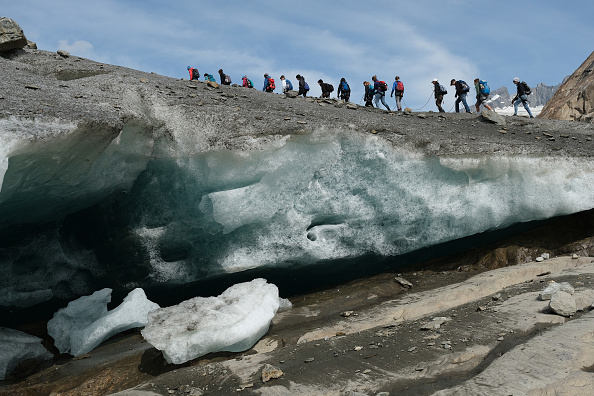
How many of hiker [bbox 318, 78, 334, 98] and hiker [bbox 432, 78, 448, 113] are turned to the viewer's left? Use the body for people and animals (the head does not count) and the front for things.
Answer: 2

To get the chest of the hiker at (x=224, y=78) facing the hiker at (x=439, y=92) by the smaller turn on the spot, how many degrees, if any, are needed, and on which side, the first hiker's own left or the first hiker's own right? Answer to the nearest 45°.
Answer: approximately 180°

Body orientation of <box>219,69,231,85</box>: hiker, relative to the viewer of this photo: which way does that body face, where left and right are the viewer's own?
facing away from the viewer and to the left of the viewer

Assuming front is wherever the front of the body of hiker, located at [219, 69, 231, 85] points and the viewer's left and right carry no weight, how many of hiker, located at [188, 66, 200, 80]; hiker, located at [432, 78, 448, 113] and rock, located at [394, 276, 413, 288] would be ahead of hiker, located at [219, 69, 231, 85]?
1

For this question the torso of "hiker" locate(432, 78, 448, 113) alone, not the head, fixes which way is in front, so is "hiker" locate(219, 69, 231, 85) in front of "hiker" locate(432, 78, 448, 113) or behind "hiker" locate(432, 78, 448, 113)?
in front

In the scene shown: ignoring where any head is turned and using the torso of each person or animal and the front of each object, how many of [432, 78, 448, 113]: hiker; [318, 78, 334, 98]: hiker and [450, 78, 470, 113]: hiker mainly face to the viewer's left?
3

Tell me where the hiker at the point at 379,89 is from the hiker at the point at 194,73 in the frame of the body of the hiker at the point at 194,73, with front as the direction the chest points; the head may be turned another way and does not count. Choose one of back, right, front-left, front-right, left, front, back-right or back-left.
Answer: back

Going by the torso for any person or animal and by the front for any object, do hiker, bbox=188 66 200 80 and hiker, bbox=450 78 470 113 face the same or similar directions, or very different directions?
same or similar directions

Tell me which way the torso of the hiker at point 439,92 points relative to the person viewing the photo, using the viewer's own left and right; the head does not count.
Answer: facing to the left of the viewer

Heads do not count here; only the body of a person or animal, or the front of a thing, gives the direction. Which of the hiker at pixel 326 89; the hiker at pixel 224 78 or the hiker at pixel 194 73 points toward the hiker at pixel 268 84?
the hiker at pixel 326 89

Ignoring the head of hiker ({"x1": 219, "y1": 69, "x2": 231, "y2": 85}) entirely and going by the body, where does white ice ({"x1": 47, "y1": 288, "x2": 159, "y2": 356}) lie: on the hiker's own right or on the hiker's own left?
on the hiker's own left

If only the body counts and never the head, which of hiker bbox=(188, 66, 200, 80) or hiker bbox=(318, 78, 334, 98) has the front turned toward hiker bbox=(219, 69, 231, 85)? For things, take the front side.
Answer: hiker bbox=(318, 78, 334, 98)

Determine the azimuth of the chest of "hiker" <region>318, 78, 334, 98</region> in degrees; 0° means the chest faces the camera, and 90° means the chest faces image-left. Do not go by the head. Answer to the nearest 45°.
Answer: approximately 90°

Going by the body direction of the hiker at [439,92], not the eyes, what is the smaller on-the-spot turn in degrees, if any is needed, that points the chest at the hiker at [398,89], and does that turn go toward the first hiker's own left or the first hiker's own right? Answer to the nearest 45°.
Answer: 0° — they already face them

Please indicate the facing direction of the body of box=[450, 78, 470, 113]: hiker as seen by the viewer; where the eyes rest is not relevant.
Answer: to the viewer's left

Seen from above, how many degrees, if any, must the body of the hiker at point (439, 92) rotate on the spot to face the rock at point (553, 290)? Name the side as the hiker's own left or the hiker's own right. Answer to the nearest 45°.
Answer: approximately 90° to the hiker's own left

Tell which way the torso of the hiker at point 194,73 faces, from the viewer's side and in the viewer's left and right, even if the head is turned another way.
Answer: facing away from the viewer and to the left of the viewer
